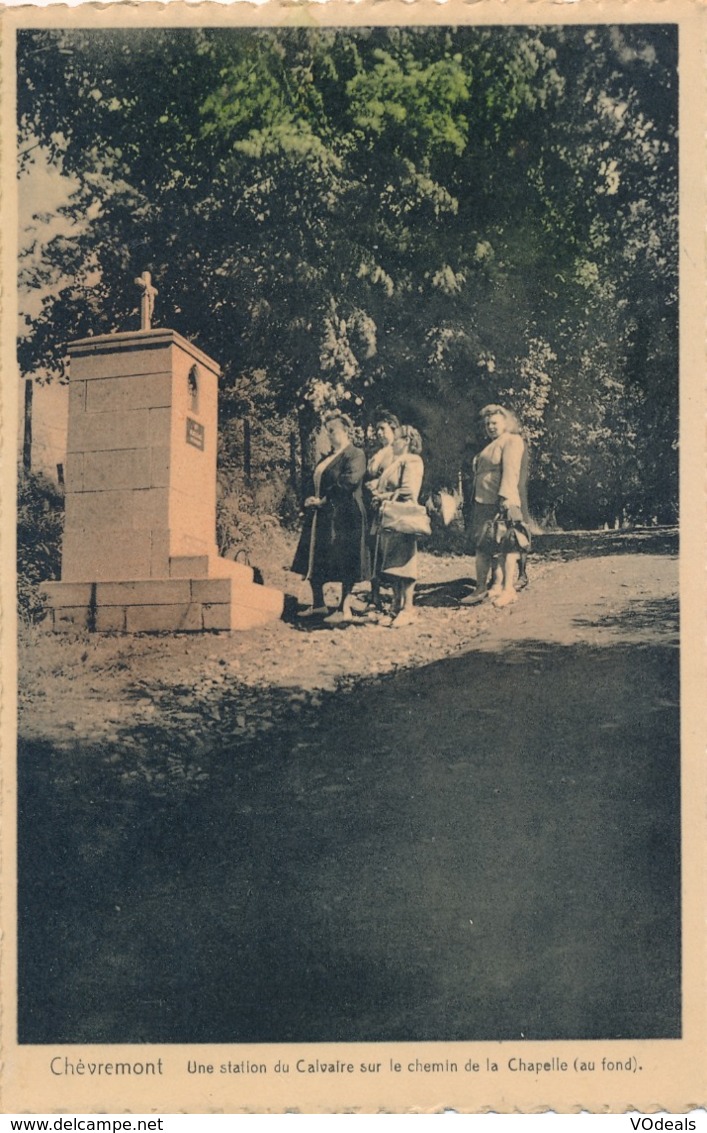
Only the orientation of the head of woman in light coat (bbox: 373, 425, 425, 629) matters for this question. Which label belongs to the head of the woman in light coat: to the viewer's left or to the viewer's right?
to the viewer's left
